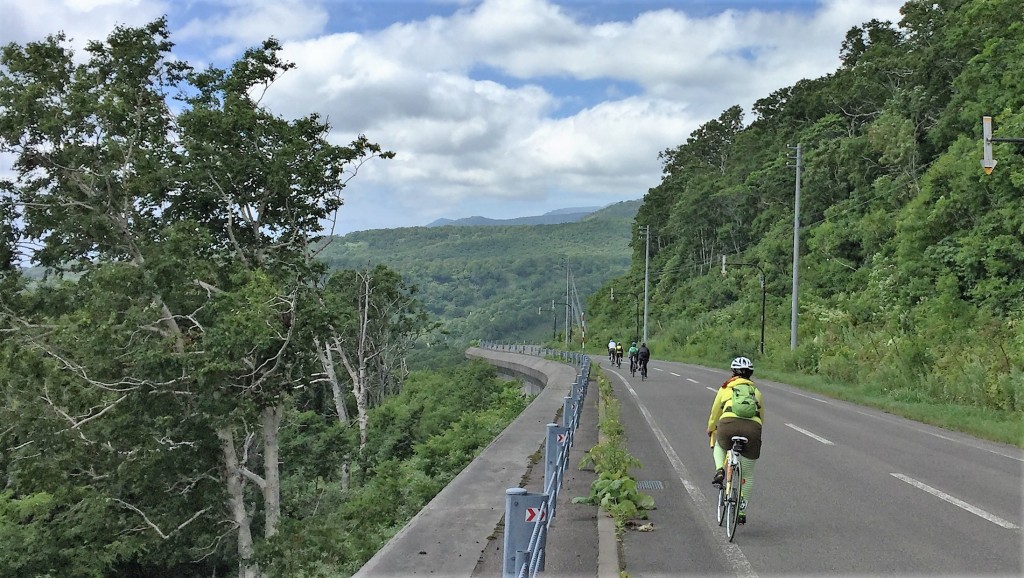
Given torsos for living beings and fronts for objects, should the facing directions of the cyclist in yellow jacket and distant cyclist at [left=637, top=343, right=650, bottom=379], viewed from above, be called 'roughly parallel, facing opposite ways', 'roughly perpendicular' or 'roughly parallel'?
roughly parallel

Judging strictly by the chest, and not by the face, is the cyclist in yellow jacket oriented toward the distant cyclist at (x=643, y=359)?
yes

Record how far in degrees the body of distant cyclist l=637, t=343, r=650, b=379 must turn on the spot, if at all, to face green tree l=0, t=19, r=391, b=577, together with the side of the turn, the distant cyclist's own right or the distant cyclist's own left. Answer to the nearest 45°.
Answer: approximately 135° to the distant cyclist's own left

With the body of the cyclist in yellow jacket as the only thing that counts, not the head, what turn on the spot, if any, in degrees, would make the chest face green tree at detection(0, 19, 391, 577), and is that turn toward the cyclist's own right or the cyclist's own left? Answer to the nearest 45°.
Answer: approximately 45° to the cyclist's own left

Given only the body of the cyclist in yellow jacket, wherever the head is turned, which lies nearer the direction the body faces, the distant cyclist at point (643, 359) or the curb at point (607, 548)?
the distant cyclist

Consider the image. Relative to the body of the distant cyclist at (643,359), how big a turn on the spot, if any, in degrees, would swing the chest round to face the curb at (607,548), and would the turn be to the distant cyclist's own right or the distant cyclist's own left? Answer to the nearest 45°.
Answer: approximately 180°

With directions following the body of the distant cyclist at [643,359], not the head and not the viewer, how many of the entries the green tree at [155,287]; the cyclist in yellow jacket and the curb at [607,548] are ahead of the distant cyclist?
0

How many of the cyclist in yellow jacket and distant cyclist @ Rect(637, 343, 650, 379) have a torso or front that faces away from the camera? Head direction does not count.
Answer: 2

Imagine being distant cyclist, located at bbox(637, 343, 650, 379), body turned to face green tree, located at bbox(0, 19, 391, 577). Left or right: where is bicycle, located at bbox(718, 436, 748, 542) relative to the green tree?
left

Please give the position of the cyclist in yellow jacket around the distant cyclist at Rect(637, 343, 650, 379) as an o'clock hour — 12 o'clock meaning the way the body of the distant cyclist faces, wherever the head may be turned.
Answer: The cyclist in yellow jacket is roughly at 6 o'clock from the distant cyclist.

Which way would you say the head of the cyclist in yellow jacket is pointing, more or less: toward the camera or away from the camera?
away from the camera

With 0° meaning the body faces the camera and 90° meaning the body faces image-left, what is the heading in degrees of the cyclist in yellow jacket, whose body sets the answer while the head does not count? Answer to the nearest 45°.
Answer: approximately 180°

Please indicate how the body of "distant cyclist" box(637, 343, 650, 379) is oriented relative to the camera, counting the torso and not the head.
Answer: away from the camera

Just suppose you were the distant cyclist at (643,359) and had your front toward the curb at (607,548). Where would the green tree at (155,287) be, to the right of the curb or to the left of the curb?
right
